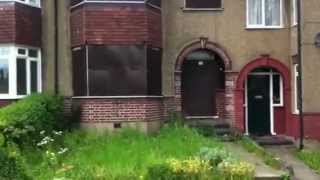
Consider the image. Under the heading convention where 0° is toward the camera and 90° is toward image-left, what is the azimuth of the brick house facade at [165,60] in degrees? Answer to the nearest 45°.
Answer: approximately 0°

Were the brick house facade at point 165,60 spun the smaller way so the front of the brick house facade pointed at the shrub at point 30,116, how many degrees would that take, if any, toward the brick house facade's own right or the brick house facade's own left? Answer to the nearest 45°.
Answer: approximately 45° to the brick house facade's own right

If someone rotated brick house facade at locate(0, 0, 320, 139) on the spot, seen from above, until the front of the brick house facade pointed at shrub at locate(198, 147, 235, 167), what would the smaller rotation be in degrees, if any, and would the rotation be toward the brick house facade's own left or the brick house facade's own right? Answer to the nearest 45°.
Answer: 0° — it already faces it
